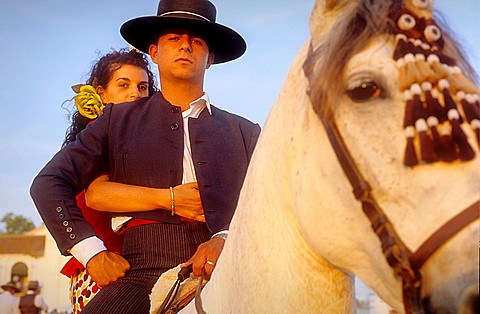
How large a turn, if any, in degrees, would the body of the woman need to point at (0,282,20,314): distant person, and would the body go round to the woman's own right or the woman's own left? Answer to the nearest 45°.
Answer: approximately 135° to the woman's own left

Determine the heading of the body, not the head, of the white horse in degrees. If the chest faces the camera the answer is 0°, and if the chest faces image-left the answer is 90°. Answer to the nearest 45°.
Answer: approximately 315°

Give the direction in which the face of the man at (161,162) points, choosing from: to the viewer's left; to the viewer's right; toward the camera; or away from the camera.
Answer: toward the camera

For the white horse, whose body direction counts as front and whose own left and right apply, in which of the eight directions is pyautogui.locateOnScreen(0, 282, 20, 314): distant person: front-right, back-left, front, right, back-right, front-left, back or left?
back

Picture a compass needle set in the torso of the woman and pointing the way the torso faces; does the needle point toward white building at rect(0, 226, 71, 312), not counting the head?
no

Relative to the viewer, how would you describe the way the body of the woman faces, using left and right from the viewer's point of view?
facing the viewer and to the right of the viewer

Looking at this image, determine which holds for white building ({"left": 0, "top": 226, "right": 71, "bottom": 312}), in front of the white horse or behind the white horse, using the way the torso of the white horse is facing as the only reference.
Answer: behind

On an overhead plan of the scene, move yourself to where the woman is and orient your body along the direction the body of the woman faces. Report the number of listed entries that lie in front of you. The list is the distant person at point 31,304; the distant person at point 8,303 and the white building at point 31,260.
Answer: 0

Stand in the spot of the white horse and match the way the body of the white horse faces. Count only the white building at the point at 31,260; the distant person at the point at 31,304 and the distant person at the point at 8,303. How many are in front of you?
0

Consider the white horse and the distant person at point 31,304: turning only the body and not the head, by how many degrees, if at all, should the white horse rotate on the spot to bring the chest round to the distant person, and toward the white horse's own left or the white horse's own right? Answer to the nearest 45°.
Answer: approximately 180°

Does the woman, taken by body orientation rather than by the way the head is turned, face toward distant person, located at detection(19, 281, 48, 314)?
no
